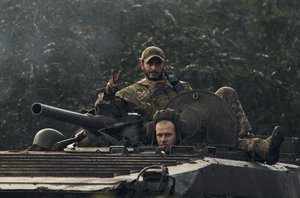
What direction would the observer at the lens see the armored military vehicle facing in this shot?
facing the viewer and to the left of the viewer
